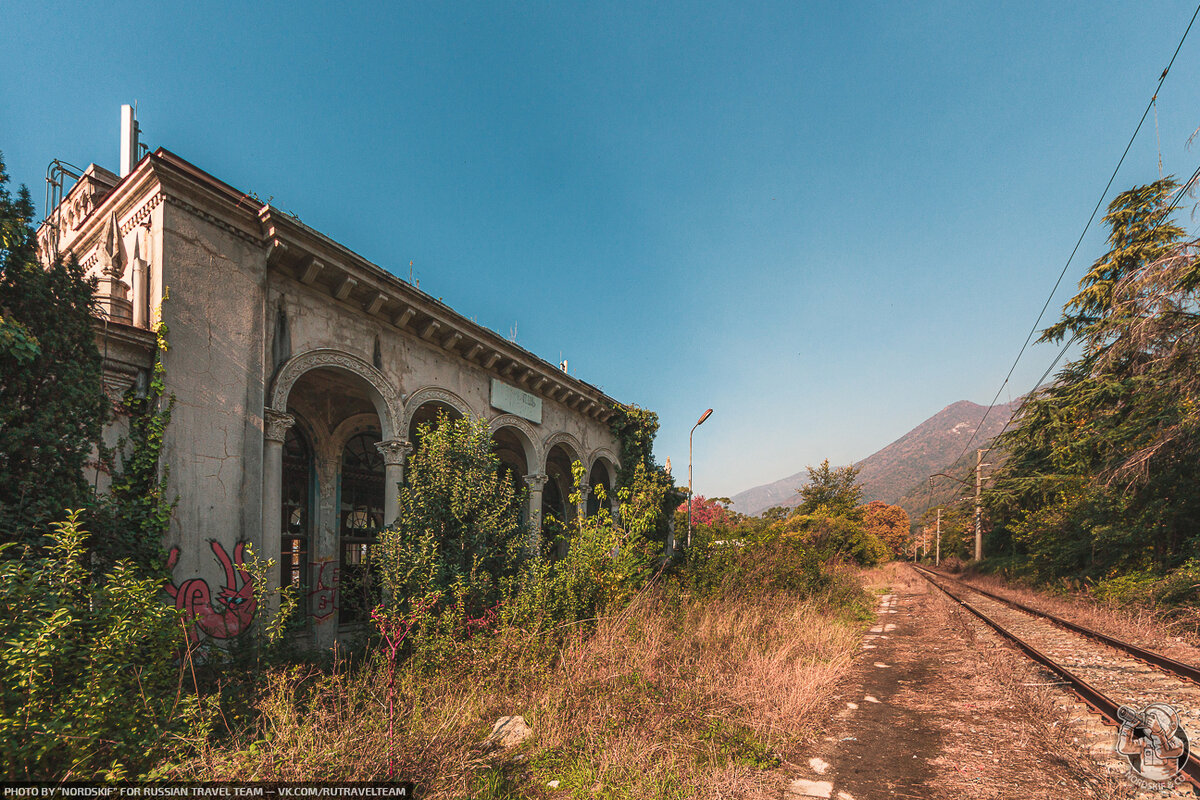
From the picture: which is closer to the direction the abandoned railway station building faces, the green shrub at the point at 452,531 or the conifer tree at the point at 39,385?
the green shrub

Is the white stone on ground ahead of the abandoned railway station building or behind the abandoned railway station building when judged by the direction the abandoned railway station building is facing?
ahead

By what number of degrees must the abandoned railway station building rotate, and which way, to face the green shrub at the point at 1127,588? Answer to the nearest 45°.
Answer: approximately 45° to its left

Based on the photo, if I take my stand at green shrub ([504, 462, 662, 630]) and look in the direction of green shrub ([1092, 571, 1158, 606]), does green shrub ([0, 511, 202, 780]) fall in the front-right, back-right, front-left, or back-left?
back-right

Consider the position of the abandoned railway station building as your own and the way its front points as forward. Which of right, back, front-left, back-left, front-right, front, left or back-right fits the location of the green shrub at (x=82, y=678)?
front-right

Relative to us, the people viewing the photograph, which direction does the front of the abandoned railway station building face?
facing the viewer and to the right of the viewer

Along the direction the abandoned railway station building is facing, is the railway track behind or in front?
in front
